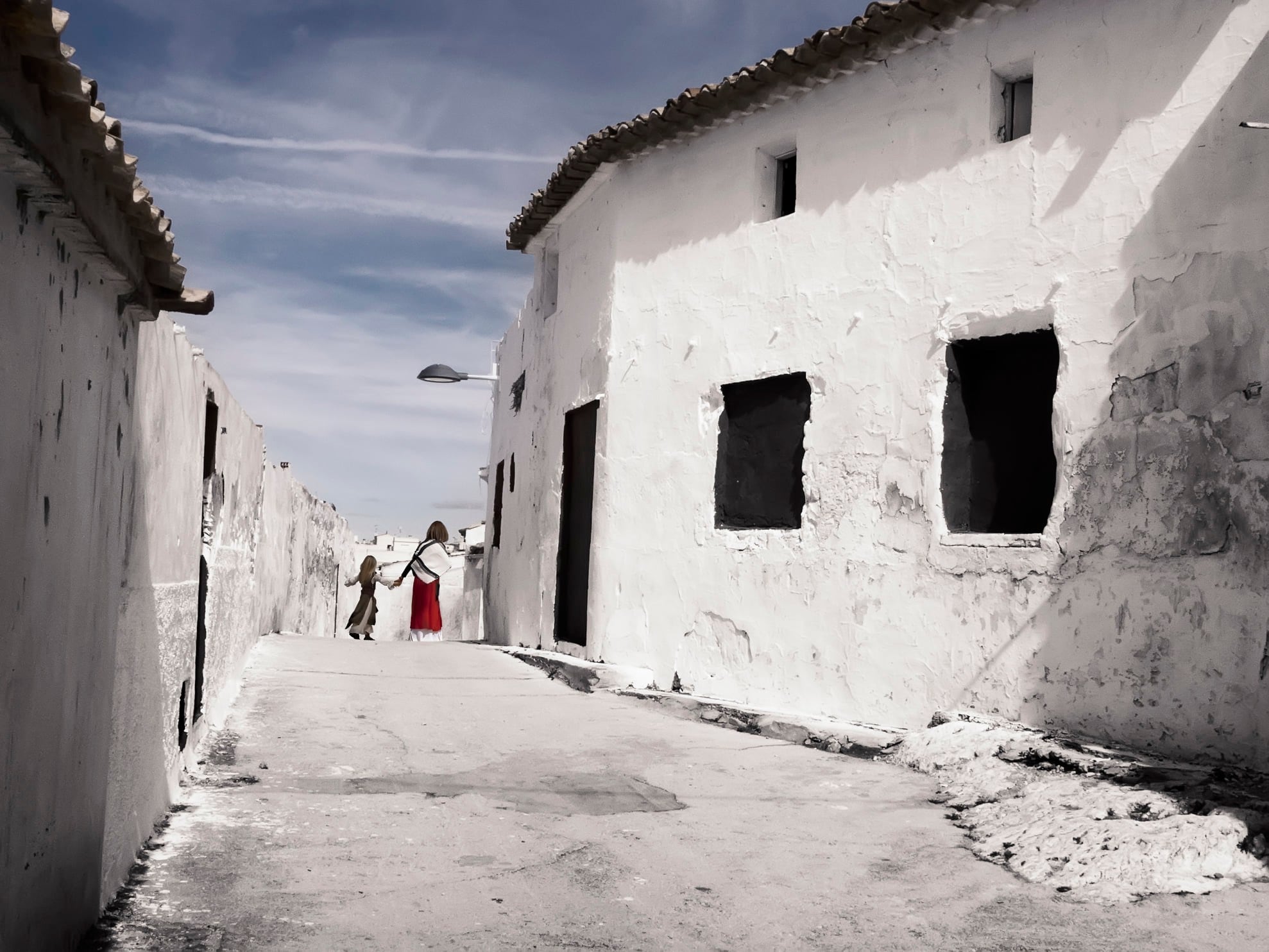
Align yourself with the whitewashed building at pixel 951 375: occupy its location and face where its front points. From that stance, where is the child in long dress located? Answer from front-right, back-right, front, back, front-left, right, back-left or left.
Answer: right

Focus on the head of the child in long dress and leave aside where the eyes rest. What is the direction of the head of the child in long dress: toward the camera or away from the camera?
away from the camera

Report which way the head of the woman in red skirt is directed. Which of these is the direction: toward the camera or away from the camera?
away from the camera

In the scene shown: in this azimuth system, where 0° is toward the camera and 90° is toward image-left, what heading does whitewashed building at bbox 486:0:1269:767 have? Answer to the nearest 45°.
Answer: approximately 45°

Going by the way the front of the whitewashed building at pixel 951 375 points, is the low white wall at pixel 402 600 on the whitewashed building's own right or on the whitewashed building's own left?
on the whitewashed building's own right

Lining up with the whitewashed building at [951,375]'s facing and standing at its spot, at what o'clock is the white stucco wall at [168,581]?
The white stucco wall is roughly at 12 o'clock from the whitewashed building.

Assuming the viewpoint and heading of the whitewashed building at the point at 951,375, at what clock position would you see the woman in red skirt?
The woman in red skirt is roughly at 3 o'clock from the whitewashed building.
